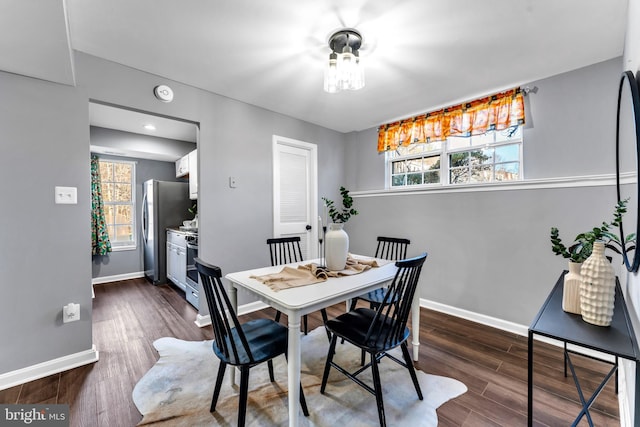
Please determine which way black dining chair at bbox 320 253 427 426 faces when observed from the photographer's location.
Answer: facing away from the viewer and to the left of the viewer

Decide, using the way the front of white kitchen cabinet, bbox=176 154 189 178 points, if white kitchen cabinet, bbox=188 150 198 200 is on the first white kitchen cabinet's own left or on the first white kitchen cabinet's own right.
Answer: on the first white kitchen cabinet's own left

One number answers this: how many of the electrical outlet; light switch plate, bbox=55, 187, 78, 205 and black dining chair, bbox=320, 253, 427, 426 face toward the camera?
2

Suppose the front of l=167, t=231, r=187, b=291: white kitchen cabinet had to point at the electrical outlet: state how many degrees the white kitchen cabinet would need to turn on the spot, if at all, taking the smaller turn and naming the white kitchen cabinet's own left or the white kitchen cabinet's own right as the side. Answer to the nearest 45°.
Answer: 0° — it already faces it

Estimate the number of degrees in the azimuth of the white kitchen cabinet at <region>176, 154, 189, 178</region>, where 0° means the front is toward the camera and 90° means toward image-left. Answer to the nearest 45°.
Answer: approximately 45°

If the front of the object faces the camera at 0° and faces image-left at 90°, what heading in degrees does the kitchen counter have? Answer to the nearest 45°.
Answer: approximately 45°

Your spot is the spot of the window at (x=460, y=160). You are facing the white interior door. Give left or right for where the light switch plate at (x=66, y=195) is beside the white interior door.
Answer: left
